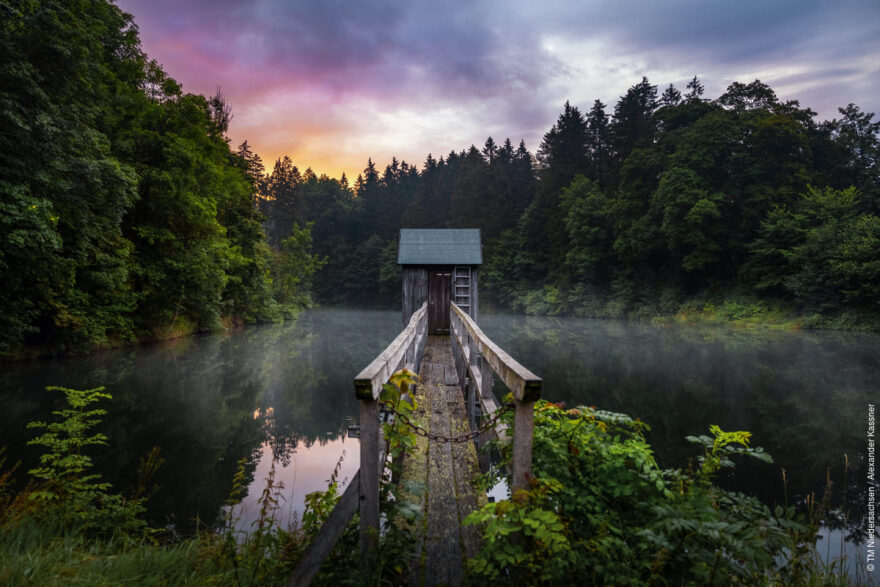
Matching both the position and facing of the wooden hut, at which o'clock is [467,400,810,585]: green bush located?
The green bush is roughly at 12 o'clock from the wooden hut.

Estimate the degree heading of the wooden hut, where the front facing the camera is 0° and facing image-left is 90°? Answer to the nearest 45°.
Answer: approximately 0°

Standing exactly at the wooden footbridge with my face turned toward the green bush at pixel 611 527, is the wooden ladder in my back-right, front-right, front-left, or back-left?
back-left

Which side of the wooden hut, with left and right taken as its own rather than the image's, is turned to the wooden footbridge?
front
